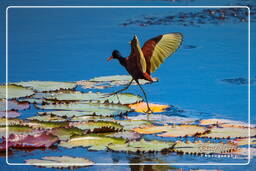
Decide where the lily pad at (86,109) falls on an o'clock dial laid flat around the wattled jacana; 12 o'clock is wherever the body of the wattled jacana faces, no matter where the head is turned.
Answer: The lily pad is roughly at 12 o'clock from the wattled jacana.

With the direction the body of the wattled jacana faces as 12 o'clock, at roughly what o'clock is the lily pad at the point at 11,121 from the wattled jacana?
The lily pad is roughly at 12 o'clock from the wattled jacana.

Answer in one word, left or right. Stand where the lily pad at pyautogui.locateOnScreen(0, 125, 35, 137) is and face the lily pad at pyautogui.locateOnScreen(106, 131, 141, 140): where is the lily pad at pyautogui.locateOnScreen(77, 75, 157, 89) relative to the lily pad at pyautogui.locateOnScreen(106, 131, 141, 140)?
left

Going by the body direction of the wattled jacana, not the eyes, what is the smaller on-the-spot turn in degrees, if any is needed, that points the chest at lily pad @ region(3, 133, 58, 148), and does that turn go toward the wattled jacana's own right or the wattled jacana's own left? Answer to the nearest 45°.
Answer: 0° — it already faces it

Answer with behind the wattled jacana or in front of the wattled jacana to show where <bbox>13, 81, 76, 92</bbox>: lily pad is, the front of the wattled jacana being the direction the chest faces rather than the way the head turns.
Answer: in front

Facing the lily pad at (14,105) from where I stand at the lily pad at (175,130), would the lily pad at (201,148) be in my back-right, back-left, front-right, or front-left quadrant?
back-left

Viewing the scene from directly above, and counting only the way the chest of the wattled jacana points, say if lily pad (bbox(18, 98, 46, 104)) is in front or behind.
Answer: in front

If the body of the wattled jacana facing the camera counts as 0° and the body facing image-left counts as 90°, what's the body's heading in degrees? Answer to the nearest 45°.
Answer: approximately 90°

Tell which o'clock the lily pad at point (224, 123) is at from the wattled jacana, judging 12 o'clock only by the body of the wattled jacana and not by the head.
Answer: The lily pad is roughly at 6 o'clock from the wattled jacana.
